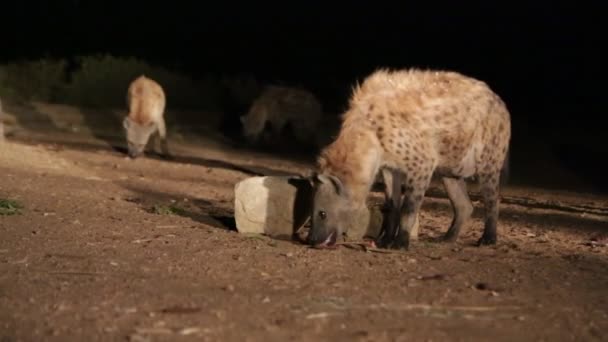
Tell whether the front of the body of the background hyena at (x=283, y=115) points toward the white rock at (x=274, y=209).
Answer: no

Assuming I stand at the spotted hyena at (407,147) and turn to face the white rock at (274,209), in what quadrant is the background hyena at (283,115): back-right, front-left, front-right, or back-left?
front-right

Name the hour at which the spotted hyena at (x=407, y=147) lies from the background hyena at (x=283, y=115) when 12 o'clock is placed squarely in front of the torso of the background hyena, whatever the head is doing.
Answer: The spotted hyena is roughly at 9 o'clock from the background hyena.

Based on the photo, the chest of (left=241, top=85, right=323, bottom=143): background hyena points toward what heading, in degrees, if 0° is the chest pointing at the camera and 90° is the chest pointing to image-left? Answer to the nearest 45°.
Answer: approximately 90°
